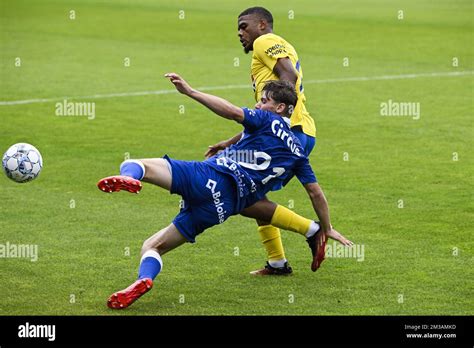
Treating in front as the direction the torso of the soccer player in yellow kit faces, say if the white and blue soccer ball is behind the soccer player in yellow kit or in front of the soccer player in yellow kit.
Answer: in front

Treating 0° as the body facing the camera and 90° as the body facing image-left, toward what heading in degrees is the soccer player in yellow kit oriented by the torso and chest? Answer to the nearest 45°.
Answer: approximately 90°
